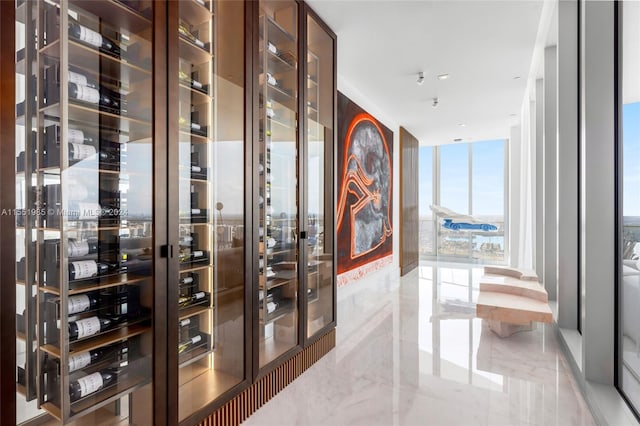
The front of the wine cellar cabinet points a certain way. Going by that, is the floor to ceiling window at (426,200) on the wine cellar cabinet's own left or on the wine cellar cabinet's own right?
on the wine cellar cabinet's own left

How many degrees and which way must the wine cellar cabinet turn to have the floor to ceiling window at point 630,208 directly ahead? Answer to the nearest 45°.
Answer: approximately 45° to its left

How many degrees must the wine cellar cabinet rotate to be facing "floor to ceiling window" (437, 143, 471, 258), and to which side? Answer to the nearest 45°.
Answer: approximately 90° to its left

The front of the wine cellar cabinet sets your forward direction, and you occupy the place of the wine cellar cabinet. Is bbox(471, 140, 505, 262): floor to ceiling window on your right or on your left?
on your left

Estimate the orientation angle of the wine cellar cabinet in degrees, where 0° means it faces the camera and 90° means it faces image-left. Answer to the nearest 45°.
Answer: approximately 315°

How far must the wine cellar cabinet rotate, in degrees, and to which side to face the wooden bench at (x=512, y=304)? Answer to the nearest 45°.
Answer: approximately 45° to its left

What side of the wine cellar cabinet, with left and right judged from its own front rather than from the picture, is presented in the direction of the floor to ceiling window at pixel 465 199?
left
